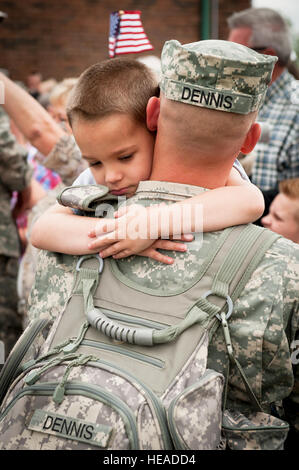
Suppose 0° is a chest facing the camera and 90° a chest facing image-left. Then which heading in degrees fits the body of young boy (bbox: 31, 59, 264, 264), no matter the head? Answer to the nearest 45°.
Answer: approximately 0°

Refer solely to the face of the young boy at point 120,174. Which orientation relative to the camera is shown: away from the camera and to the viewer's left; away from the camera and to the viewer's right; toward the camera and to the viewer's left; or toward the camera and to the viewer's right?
toward the camera and to the viewer's left

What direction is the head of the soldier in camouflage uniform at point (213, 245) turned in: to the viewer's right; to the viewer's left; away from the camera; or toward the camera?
away from the camera

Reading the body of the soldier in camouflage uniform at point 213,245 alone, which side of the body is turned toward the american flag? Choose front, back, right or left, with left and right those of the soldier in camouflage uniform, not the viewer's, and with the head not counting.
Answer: front

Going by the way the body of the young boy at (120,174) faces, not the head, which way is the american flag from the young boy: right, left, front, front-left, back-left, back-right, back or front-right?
back

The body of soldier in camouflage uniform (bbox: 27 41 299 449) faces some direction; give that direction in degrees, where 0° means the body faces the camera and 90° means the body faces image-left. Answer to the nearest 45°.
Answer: approximately 180°

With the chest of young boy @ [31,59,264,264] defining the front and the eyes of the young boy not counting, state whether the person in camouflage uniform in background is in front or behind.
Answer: behind
